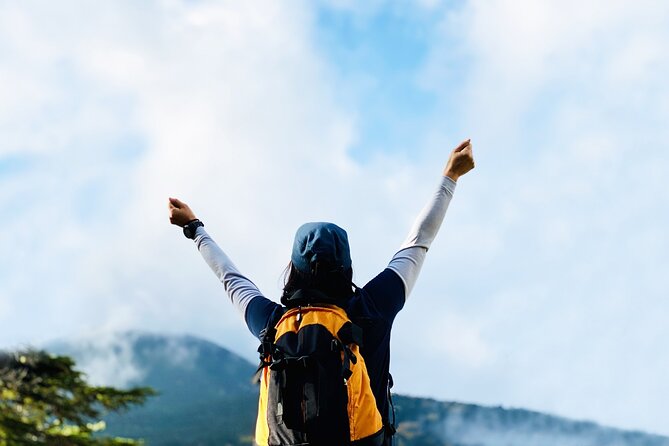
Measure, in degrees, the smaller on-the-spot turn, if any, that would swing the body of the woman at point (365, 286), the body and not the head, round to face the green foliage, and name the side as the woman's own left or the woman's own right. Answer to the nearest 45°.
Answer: approximately 45° to the woman's own left

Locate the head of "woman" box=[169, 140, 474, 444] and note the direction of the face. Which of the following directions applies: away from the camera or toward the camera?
away from the camera

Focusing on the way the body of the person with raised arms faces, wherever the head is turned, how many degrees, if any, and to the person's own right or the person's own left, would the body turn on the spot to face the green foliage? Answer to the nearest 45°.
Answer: approximately 45° to the person's own left

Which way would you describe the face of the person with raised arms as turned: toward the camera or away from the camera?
away from the camera

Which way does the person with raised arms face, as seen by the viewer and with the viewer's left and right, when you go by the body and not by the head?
facing away from the viewer
